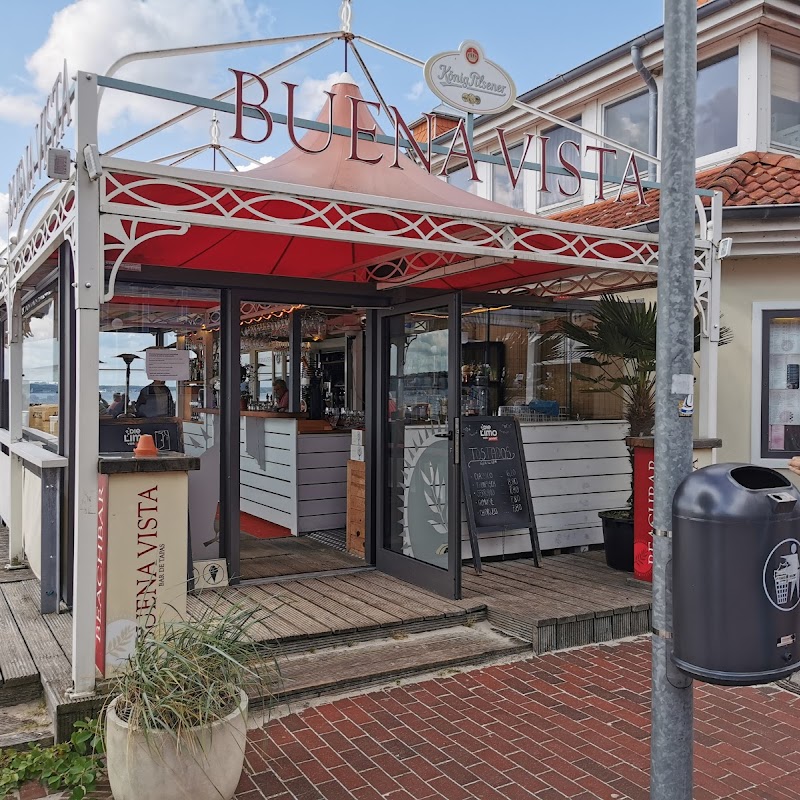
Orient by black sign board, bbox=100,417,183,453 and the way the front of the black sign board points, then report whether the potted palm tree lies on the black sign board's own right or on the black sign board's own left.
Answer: on the black sign board's own left

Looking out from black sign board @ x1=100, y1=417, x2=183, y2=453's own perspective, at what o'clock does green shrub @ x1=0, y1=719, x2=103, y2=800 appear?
The green shrub is roughly at 12 o'clock from the black sign board.

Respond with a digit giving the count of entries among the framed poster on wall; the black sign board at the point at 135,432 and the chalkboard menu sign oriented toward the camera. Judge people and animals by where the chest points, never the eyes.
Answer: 3

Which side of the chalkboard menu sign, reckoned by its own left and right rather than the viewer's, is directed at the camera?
front

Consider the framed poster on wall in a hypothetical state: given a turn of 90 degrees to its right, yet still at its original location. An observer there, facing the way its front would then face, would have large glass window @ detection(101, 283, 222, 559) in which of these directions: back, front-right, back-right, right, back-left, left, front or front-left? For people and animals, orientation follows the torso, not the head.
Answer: front-left

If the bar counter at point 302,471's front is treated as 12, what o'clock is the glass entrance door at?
The glass entrance door is roughly at 10 o'clock from the bar counter.

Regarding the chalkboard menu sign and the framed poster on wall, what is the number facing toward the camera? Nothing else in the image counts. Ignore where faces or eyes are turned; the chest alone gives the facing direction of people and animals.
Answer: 2

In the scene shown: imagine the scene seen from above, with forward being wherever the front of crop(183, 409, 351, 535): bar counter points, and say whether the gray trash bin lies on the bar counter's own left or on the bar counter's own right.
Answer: on the bar counter's own left

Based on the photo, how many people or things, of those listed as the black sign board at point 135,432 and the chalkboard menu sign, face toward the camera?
2

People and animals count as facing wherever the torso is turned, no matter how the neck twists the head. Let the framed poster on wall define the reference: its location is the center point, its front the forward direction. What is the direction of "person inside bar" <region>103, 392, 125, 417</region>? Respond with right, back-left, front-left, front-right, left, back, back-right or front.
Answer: front-right

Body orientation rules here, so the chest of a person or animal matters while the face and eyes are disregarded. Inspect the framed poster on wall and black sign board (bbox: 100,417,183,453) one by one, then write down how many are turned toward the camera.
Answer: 2

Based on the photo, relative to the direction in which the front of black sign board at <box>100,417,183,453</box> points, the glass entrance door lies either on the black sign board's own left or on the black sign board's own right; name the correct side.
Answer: on the black sign board's own left

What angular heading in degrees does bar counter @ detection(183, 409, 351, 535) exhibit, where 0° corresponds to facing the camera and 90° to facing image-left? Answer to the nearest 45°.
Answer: approximately 45°

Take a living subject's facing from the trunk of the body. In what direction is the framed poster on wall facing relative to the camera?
toward the camera

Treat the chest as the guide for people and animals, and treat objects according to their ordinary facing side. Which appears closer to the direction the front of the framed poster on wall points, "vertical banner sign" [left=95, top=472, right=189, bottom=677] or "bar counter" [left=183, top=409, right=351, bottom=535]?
the vertical banner sign
